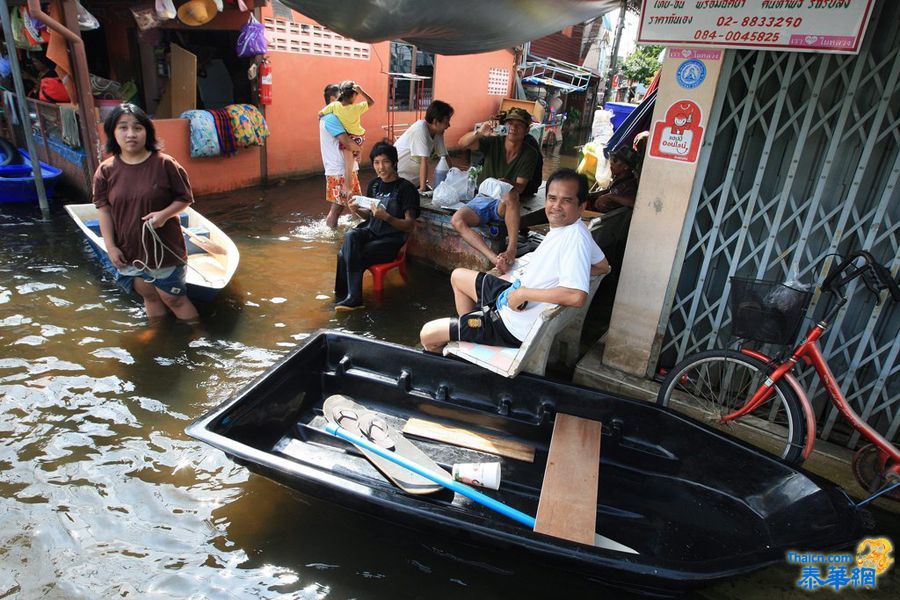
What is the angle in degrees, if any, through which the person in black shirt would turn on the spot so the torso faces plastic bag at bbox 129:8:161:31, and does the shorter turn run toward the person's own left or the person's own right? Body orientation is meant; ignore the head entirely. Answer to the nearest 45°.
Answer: approximately 90° to the person's own right

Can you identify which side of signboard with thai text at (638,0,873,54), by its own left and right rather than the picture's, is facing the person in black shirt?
right

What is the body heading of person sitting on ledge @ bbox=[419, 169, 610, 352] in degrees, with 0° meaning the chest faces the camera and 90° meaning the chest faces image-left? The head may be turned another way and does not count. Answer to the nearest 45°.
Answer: approximately 90°

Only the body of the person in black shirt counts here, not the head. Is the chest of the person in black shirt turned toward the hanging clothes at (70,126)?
no

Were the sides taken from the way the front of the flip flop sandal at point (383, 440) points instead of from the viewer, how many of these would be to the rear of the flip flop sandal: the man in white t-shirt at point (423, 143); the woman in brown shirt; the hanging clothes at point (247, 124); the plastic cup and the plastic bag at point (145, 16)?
1

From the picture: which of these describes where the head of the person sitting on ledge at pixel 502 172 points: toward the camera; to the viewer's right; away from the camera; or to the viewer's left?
toward the camera

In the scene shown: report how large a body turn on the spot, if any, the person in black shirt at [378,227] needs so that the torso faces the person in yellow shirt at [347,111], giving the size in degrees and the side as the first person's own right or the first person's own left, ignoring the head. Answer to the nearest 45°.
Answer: approximately 135° to the first person's own right

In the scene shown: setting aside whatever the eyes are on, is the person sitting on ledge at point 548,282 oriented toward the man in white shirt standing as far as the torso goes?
no

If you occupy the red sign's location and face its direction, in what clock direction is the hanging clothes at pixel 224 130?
The hanging clothes is roughly at 4 o'clock from the red sign.

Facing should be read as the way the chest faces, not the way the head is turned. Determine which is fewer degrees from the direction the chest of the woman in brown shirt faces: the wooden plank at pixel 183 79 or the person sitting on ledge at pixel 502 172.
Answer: the person sitting on ledge

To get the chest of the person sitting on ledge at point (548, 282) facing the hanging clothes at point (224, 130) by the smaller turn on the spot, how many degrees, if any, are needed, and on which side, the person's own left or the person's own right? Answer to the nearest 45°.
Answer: approximately 45° to the person's own right

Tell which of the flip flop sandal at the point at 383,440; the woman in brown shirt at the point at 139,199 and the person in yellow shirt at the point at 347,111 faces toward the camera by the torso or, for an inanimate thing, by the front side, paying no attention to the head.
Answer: the woman in brown shirt

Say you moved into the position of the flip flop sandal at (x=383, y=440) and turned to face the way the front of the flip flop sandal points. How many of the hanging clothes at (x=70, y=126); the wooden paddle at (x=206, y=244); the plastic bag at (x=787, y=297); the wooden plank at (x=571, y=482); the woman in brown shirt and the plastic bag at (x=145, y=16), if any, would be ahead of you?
4

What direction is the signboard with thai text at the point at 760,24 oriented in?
toward the camera

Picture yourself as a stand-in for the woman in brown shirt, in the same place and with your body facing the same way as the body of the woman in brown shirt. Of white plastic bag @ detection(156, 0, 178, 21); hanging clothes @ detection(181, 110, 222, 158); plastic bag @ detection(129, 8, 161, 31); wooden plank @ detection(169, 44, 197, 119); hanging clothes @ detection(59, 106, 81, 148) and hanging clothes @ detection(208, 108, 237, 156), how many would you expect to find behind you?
6

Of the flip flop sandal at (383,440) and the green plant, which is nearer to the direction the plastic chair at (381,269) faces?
the flip flop sandal

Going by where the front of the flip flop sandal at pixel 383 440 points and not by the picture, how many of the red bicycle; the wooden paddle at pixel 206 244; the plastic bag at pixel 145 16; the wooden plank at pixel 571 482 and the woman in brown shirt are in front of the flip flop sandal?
3
